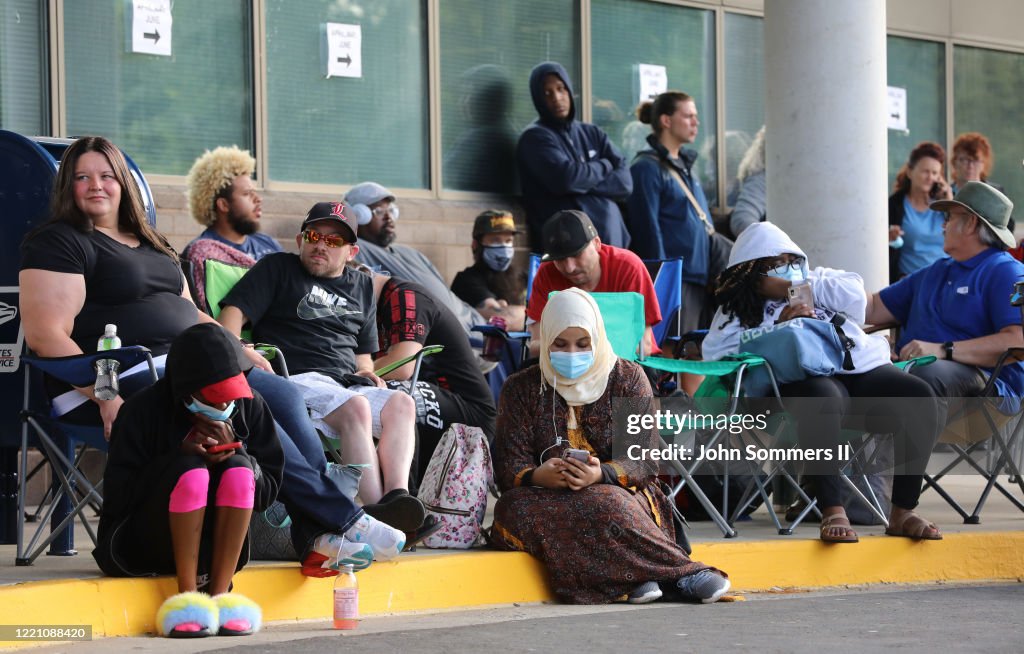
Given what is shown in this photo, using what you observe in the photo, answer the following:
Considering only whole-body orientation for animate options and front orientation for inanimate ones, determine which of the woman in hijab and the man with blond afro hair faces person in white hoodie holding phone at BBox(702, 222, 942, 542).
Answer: the man with blond afro hair

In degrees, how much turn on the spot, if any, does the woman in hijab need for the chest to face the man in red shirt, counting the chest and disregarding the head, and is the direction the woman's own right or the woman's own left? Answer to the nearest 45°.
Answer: approximately 180°

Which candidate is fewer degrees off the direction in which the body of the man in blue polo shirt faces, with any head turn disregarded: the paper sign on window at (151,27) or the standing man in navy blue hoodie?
the paper sign on window

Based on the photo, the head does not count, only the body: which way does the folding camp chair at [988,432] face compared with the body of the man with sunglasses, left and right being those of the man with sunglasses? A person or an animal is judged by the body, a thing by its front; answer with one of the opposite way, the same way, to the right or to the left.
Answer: to the right

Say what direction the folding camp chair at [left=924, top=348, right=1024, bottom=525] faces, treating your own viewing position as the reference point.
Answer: facing the viewer and to the left of the viewer

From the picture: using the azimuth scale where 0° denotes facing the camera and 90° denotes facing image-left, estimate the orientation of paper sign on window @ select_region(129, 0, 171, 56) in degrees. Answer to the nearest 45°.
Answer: approximately 0°

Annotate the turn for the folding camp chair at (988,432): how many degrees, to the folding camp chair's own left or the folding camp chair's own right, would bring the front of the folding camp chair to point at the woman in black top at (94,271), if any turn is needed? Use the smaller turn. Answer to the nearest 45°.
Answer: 0° — it already faces them

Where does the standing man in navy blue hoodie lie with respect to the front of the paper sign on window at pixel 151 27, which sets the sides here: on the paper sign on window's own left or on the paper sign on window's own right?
on the paper sign on window's own left

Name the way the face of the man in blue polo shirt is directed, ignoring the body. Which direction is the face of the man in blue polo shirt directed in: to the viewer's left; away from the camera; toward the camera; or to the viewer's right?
to the viewer's left

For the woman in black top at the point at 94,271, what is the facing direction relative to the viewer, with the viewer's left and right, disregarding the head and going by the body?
facing the viewer and to the right of the viewer

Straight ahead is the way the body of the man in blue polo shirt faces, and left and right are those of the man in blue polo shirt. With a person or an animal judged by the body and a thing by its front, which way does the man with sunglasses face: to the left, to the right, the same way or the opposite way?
to the left

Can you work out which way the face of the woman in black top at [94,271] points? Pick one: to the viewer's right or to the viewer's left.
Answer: to the viewer's right
